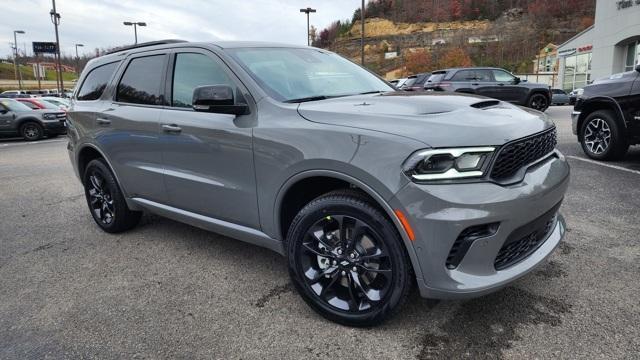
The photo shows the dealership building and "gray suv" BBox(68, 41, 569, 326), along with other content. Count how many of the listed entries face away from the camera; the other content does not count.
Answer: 0

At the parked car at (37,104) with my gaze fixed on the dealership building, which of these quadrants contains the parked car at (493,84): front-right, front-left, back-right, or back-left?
front-right

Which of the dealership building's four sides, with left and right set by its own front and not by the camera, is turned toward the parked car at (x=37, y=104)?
front

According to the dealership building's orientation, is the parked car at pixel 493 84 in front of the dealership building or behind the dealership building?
in front

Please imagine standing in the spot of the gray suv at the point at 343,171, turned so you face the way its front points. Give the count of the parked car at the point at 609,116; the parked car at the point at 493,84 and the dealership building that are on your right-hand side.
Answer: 0

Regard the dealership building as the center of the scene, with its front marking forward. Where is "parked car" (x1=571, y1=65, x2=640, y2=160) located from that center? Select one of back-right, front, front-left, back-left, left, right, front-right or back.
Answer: front-left

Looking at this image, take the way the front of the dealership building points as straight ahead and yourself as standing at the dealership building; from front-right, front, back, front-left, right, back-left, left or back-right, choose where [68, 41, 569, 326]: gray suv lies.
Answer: front-left

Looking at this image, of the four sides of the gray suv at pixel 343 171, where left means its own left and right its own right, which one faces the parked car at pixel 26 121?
back

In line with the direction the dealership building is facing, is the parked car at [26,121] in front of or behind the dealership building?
in front

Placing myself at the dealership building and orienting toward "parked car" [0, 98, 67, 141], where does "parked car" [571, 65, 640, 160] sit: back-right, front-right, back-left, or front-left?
front-left

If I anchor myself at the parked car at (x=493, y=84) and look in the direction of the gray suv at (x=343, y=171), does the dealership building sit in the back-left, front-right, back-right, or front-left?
back-left

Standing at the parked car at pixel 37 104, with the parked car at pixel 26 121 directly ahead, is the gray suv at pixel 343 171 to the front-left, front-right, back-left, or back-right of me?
front-left

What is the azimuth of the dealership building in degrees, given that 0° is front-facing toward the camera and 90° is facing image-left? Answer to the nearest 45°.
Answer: approximately 45°

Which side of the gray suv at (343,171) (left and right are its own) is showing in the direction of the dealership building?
left

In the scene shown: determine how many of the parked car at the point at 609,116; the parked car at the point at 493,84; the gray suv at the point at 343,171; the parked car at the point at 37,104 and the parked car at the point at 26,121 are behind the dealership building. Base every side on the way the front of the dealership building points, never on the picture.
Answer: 0

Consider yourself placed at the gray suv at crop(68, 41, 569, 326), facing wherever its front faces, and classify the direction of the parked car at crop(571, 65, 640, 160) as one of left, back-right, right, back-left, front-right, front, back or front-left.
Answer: left
